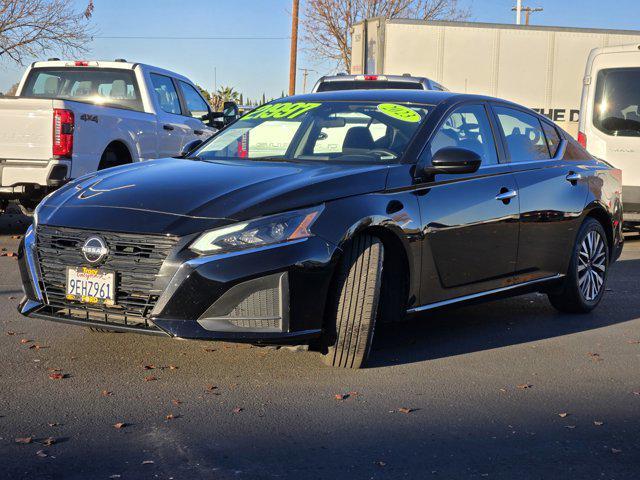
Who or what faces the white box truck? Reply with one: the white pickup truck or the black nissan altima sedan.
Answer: the white pickup truck

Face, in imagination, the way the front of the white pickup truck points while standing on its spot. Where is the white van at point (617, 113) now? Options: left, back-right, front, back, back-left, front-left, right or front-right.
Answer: front-right

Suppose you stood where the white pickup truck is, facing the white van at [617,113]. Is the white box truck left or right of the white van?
left

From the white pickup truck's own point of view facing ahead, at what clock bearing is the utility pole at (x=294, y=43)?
The utility pole is roughly at 11 o'clock from the white pickup truck.

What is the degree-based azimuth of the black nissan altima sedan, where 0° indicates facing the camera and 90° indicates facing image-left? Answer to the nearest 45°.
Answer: approximately 45°

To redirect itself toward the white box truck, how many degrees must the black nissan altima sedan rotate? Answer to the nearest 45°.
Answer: approximately 135° to its right

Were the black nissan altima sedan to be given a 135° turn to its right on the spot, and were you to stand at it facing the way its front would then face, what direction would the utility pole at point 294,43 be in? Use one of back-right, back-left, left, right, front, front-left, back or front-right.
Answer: front

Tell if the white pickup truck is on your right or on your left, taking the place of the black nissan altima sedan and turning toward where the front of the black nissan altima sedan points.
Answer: on your right

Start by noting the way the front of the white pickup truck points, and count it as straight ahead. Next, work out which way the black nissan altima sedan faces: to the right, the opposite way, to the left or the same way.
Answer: the opposite way
